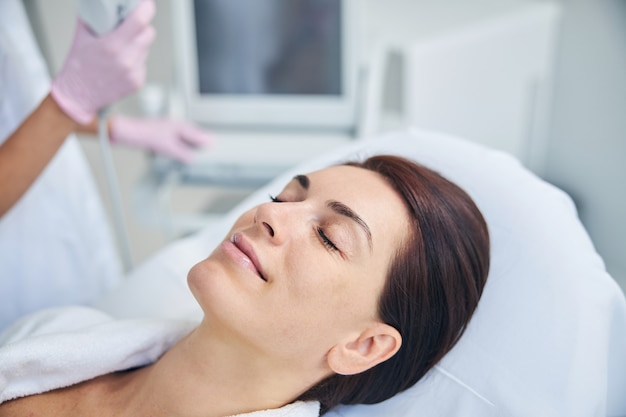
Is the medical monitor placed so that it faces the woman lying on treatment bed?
yes

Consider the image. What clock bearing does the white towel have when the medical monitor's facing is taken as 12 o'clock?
The white towel is roughly at 1 o'clock from the medical monitor.

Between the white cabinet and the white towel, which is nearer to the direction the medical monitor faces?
the white towel

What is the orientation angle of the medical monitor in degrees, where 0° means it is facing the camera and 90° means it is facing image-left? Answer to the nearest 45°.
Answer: approximately 0°

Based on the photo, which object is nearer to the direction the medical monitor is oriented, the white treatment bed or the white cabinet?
the white treatment bed

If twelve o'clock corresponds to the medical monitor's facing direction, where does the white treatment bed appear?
The white treatment bed is roughly at 11 o'clock from the medical monitor.

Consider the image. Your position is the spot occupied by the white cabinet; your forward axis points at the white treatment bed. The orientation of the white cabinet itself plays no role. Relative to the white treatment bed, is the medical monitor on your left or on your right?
right

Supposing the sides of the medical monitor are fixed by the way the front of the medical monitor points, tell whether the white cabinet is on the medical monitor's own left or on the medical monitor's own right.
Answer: on the medical monitor's own left
